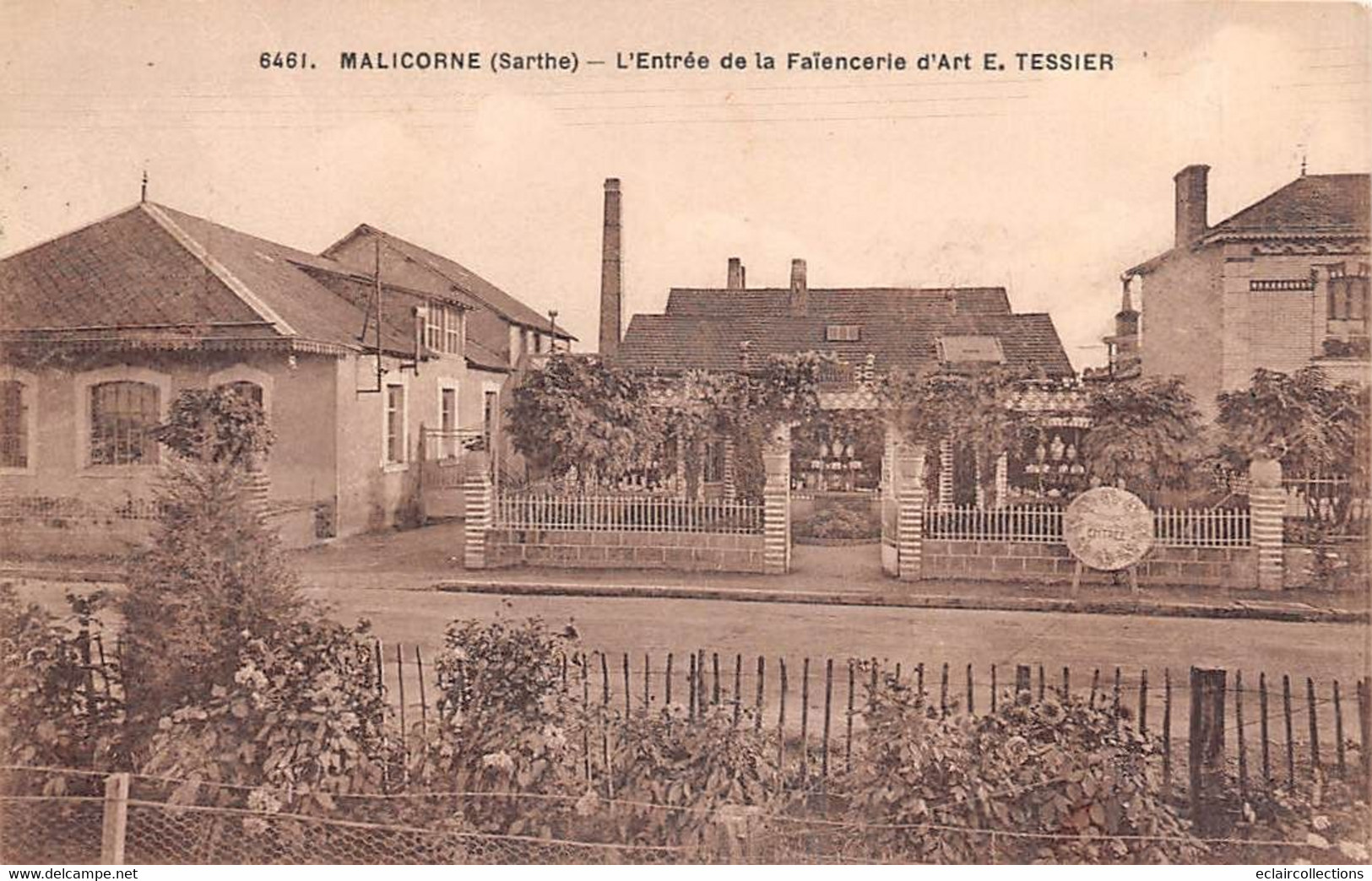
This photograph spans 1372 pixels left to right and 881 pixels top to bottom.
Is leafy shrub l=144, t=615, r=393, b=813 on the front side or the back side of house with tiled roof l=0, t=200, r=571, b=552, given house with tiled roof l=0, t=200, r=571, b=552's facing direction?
on the front side

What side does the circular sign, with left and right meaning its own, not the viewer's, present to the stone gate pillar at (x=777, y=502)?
right

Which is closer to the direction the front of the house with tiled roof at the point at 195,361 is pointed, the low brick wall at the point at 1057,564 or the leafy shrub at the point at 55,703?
the leafy shrub

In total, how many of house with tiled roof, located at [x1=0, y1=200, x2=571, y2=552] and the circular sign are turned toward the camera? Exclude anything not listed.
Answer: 2

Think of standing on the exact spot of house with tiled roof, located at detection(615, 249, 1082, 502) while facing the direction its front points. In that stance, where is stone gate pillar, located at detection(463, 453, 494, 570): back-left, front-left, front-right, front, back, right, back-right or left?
right

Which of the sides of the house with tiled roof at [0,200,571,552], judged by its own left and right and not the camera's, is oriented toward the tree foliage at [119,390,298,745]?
front

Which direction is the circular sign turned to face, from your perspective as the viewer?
facing the viewer

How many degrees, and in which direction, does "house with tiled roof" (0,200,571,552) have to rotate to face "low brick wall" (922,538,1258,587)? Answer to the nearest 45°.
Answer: approximately 90° to its left

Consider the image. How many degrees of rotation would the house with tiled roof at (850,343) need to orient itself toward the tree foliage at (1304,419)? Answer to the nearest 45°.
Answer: approximately 45° to its left

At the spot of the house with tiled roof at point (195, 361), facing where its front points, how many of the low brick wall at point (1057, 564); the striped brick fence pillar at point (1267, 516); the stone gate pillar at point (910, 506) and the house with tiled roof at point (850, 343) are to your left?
4

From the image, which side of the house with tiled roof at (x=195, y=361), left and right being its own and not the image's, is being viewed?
front

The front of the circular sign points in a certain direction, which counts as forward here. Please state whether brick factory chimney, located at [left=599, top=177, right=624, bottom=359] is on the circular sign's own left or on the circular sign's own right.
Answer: on the circular sign's own right
